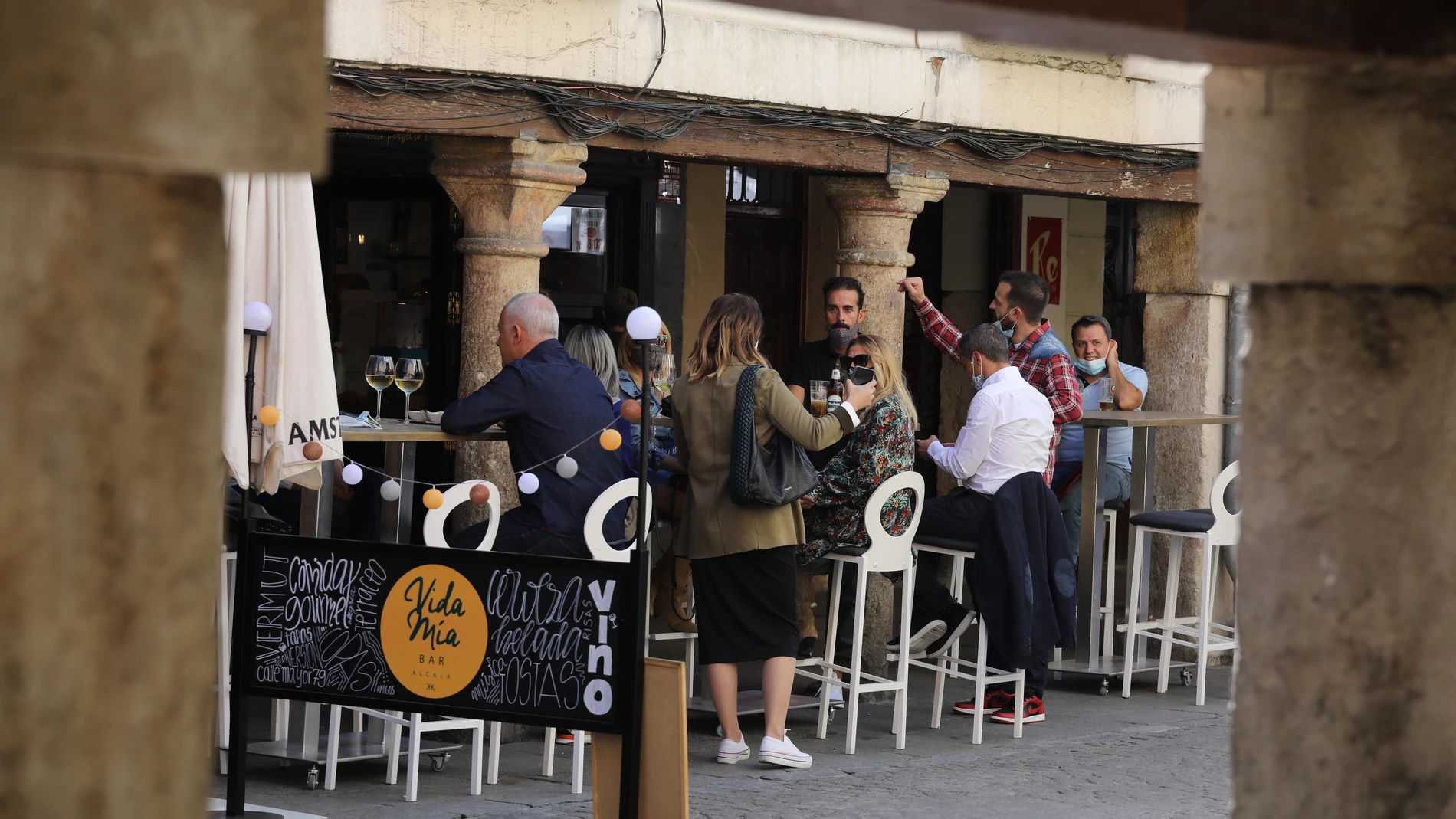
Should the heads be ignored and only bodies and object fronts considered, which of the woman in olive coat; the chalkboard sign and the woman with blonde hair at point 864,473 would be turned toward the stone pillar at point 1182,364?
the woman in olive coat

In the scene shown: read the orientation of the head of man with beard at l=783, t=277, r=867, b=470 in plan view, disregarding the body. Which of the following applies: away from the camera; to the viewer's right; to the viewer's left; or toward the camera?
toward the camera

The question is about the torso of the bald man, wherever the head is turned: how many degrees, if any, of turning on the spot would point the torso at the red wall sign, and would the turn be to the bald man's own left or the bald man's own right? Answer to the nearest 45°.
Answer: approximately 90° to the bald man's own right

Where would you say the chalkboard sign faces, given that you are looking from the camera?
facing the viewer and to the left of the viewer

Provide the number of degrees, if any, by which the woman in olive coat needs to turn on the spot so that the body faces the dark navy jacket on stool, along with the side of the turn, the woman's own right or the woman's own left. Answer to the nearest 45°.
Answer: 0° — they already face it

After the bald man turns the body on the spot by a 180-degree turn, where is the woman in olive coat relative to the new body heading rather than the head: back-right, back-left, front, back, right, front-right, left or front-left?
front-left

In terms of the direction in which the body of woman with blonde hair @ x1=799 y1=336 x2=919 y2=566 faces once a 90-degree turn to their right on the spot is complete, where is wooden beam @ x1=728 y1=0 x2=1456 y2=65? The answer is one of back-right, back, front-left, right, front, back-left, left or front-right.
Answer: back

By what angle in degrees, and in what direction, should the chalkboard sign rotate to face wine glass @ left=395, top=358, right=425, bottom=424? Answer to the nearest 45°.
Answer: approximately 135° to its right

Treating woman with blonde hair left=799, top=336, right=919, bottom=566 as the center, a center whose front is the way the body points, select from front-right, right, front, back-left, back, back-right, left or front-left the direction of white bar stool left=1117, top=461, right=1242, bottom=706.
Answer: back-right

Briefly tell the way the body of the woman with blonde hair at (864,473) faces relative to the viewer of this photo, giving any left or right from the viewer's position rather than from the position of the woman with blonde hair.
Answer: facing to the left of the viewer

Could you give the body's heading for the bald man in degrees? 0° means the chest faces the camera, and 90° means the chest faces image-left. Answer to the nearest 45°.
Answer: approximately 135°

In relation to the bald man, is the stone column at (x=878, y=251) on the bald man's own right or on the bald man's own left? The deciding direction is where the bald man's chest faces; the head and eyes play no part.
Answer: on the bald man's own right

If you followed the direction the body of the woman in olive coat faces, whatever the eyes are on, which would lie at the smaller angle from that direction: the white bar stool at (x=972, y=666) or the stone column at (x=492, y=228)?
the white bar stool

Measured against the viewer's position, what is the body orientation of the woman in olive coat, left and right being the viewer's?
facing away from the viewer and to the right of the viewer

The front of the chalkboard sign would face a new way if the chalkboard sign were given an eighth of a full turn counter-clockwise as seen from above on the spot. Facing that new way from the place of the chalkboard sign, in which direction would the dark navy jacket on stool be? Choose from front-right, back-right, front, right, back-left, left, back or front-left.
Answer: back-left

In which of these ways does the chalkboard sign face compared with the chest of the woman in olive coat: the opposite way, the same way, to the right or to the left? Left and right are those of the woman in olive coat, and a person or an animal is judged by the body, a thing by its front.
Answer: the opposite way

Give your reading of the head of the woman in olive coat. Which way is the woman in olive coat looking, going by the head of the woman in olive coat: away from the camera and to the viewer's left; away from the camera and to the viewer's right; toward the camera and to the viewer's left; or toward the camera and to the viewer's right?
away from the camera and to the viewer's right
